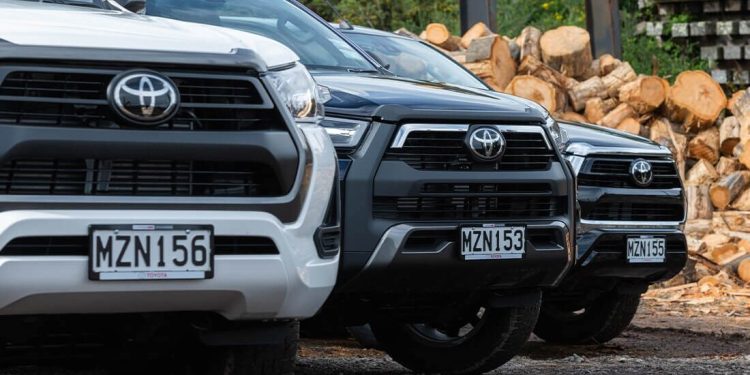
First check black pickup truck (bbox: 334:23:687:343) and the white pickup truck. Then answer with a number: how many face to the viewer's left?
0

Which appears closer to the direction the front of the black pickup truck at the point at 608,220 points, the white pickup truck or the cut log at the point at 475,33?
the white pickup truck

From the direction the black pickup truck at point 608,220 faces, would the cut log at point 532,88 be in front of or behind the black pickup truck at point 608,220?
behind

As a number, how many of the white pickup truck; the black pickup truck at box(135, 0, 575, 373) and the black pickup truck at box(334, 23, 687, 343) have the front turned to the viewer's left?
0

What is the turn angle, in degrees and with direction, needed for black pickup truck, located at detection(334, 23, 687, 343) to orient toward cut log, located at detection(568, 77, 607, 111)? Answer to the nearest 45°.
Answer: approximately 135° to its left

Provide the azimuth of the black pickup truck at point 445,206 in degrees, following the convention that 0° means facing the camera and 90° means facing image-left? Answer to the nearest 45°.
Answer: approximately 315°

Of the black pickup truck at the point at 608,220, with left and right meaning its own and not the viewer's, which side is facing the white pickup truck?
right

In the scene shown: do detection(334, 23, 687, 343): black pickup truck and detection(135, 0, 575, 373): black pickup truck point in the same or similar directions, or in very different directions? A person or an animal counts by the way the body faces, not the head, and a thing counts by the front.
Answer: same or similar directions

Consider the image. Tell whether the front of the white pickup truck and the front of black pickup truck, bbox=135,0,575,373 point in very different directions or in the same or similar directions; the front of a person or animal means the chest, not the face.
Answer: same or similar directions

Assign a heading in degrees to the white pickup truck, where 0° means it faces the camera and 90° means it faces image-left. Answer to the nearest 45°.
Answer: approximately 315°

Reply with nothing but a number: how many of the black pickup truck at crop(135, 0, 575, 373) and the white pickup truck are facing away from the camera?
0
